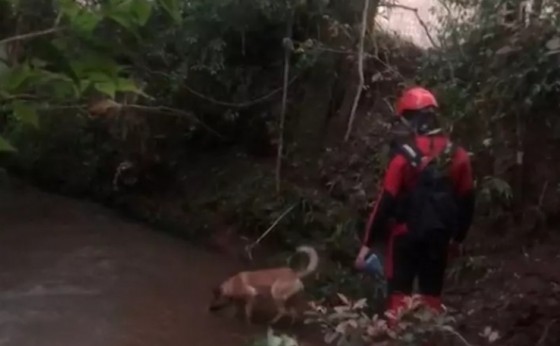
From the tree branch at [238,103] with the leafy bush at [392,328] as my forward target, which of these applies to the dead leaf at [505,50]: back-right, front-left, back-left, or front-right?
front-left

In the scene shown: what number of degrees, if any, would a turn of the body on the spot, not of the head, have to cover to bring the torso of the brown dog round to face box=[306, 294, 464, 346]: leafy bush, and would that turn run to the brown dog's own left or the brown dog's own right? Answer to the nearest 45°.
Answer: approximately 90° to the brown dog's own left

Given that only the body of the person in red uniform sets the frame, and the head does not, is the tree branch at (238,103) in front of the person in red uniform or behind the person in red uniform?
in front

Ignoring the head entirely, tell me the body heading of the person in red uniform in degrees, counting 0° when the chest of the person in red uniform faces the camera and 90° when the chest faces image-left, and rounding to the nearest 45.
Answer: approximately 135°

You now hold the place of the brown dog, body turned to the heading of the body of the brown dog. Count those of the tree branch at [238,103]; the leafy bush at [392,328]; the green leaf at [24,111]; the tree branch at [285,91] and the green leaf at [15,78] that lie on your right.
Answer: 2

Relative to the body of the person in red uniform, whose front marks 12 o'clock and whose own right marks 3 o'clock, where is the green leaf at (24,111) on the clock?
The green leaf is roughly at 9 o'clock from the person in red uniform.

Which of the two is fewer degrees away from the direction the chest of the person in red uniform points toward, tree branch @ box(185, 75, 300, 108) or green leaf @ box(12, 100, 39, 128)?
the tree branch

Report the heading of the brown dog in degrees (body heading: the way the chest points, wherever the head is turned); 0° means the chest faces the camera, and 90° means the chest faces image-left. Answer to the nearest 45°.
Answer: approximately 90°

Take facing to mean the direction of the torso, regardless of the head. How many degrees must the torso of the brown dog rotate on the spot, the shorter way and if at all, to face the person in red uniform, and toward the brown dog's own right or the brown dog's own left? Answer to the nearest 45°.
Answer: approximately 135° to the brown dog's own left

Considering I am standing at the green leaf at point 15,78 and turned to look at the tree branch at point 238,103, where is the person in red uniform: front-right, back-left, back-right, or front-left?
front-right

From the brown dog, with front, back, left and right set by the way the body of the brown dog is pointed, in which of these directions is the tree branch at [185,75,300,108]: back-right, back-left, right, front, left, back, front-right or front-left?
right

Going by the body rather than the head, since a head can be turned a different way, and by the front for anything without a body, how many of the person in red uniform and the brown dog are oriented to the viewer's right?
0

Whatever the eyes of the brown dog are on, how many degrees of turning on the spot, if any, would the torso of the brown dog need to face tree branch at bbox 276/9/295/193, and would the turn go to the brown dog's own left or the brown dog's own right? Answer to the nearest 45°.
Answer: approximately 90° to the brown dog's own right

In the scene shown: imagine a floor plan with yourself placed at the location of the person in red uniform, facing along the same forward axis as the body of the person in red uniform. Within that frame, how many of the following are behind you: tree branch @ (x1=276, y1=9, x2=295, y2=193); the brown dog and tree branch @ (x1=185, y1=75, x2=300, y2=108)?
0
